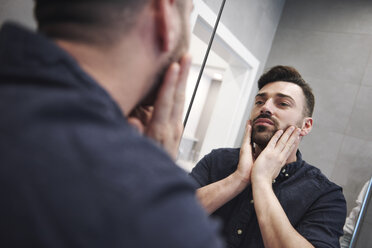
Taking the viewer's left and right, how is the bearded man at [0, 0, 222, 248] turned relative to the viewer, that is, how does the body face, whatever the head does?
facing away from the viewer and to the right of the viewer

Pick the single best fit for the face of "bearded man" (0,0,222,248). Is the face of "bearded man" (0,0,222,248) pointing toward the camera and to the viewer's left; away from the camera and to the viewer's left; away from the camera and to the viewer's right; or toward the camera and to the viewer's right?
away from the camera and to the viewer's right
